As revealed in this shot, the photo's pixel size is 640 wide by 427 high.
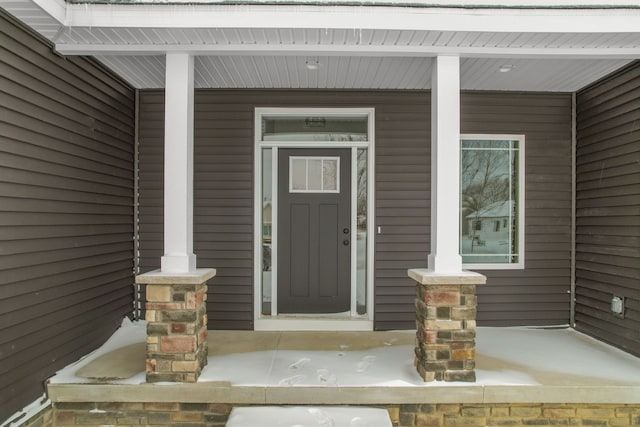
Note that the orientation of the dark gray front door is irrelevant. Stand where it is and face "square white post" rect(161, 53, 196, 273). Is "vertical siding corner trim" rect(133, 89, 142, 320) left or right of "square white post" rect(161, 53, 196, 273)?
right

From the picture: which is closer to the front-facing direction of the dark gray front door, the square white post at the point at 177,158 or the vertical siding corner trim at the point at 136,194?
the square white post

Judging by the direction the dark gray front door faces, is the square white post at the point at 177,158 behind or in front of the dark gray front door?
in front

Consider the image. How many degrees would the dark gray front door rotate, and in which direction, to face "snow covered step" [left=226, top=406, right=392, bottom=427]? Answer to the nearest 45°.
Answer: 0° — it already faces it

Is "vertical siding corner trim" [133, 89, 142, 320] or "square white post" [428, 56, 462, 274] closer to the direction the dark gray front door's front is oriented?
the square white post

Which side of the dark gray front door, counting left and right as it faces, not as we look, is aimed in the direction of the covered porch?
front

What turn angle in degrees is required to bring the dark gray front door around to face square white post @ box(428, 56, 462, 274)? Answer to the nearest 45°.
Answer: approximately 45° to its left

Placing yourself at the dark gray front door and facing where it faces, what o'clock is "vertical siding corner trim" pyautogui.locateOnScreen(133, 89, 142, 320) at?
The vertical siding corner trim is roughly at 3 o'clock from the dark gray front door.

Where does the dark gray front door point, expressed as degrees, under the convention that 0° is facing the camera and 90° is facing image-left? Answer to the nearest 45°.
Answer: approximately 0°

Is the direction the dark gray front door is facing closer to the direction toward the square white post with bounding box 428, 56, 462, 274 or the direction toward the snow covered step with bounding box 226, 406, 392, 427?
the snow covered step
